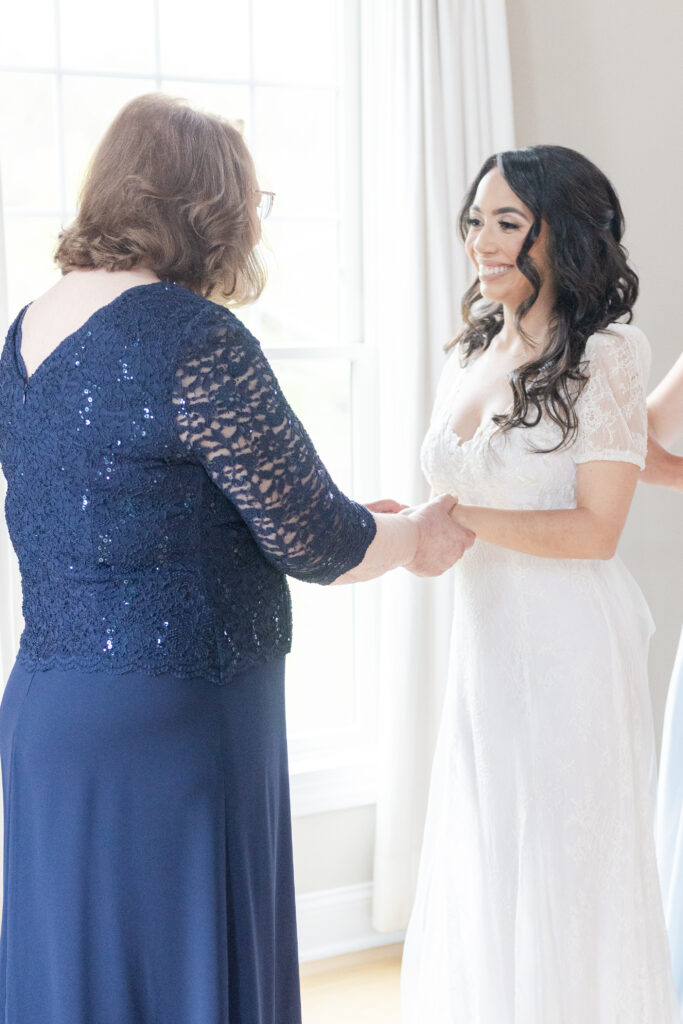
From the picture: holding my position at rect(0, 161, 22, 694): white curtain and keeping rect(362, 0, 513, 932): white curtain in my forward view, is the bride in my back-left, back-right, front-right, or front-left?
front-right

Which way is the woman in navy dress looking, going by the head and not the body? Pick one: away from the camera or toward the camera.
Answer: away from the camera

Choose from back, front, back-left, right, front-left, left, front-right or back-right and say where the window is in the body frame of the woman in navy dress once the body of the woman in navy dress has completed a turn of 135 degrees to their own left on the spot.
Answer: right

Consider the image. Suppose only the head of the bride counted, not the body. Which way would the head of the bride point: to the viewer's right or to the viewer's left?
to the viewer's left

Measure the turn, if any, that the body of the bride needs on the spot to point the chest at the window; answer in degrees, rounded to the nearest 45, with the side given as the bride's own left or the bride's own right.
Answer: approximately 90° to the bride's own right

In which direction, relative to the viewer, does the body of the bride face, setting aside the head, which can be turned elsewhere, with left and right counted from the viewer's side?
facing the viewer and to the left of the viewer

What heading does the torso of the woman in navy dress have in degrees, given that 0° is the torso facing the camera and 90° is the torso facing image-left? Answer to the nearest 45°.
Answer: approximately 225°

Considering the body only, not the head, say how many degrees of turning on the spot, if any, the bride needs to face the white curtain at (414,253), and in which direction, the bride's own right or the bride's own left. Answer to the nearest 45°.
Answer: approximately 135° to the bride's own right

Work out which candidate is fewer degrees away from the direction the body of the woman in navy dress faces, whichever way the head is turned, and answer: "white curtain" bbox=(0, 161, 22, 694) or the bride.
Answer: the bride

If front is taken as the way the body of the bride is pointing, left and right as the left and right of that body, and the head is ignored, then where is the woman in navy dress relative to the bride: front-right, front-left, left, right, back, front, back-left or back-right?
front

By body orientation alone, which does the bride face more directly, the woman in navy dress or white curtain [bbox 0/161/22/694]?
the woman in navy dress

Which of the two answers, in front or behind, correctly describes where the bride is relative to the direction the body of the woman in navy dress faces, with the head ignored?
in front

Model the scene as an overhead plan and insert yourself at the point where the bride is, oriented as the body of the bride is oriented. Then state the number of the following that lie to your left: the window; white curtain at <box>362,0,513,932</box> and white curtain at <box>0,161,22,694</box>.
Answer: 0

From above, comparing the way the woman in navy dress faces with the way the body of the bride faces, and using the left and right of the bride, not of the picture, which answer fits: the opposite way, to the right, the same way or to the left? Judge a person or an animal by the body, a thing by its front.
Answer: the opposite way
